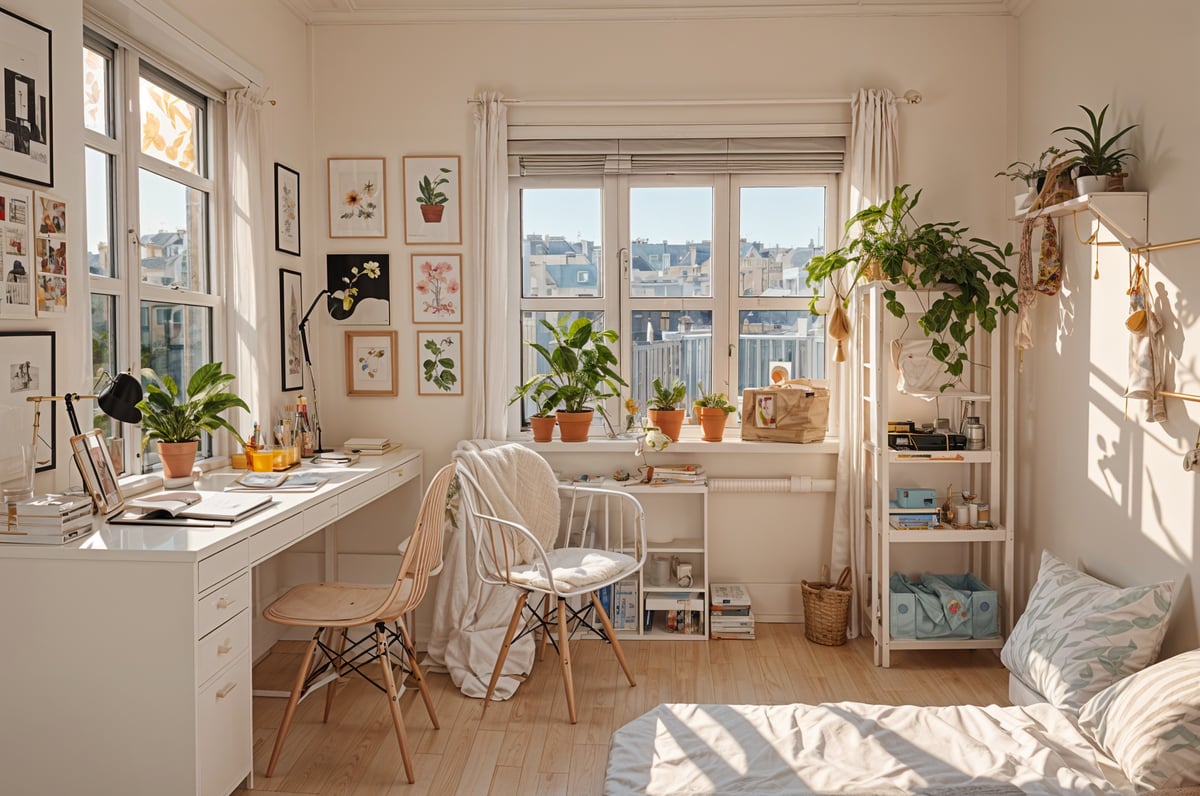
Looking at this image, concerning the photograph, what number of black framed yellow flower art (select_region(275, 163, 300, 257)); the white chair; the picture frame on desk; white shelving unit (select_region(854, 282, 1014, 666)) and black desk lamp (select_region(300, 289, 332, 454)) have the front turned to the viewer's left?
0

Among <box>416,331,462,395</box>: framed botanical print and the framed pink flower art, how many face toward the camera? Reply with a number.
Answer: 2

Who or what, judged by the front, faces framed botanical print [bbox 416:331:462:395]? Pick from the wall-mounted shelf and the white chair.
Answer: the wall-mounted shelf

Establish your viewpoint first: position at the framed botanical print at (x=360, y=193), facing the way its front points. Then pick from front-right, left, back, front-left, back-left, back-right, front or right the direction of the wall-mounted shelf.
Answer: front-left

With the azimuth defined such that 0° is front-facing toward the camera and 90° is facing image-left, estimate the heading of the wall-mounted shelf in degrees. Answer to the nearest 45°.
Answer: approximately 90°

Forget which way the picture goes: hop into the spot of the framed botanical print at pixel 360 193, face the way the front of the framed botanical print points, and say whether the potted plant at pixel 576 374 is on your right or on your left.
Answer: on your left

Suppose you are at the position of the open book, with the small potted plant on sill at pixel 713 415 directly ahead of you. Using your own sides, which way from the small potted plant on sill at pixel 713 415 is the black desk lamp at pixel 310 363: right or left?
left

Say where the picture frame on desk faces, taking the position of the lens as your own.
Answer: facing the viewer and to the right of the viewer

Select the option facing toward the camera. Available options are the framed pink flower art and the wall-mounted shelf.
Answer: the framed pink flower art

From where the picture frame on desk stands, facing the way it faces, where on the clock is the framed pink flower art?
The framed pink flower art is roughly at 9 o'clock from the picture frame on desk.

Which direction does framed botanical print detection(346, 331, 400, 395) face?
toward the camera

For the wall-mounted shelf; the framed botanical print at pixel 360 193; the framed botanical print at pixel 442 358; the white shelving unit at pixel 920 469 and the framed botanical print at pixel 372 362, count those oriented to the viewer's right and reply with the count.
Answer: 0

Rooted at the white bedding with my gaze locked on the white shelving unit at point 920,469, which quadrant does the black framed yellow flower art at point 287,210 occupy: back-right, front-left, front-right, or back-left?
front-left

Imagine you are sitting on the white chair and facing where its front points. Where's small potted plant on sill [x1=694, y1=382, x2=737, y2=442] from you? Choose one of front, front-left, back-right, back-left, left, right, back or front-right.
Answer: left

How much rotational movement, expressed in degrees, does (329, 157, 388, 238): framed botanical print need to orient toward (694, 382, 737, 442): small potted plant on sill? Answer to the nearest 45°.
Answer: approximately 90° to its left

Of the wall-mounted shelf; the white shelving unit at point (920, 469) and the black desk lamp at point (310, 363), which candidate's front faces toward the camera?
the white shelving unit
